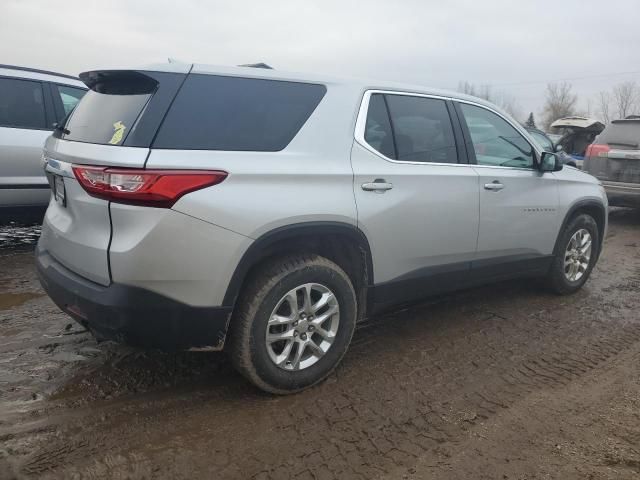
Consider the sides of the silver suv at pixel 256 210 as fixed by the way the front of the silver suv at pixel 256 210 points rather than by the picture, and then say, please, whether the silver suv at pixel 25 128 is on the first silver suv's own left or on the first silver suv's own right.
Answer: on the first silver suv's own left

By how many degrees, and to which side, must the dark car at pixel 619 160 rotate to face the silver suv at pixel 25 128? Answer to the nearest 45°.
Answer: approximately 135° to its left

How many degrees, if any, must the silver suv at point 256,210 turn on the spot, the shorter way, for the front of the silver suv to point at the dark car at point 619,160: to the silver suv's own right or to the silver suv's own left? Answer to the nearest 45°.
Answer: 0° — it already faces it

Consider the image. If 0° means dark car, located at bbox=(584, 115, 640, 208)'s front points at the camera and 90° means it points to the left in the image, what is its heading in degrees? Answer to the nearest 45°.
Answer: approximately 180°

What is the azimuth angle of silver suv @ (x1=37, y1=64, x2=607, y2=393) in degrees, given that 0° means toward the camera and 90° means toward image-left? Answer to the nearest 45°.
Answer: approximately 225°

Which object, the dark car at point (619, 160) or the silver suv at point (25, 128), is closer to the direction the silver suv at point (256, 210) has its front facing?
the dark car
